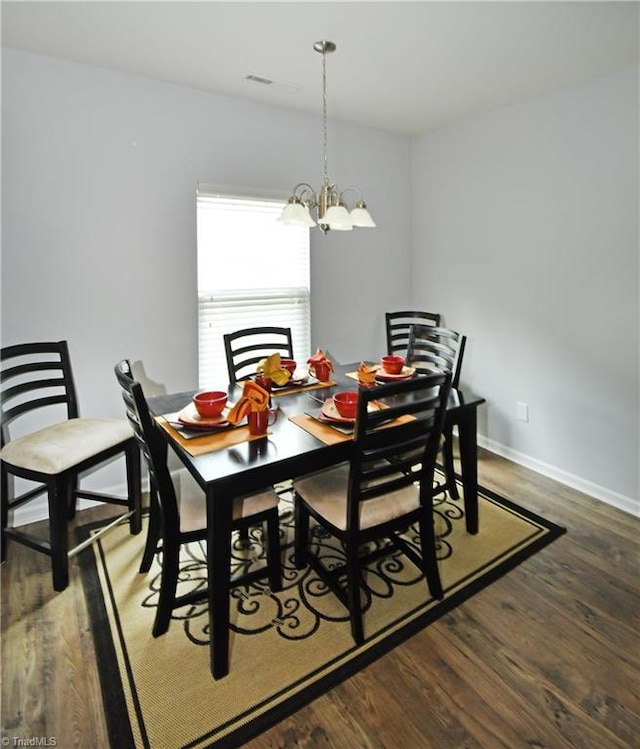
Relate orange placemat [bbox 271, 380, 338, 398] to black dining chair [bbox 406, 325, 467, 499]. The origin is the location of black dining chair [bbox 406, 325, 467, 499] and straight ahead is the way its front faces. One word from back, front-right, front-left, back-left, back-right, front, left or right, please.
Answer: front

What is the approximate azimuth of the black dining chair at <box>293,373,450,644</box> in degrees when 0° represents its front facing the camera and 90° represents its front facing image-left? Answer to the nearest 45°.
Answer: approximately 135°

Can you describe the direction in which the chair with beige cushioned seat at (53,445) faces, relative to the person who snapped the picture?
facing the viewer and to the right of the viewer

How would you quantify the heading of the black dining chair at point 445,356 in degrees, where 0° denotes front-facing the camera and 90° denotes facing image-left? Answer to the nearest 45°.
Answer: approximately 45°

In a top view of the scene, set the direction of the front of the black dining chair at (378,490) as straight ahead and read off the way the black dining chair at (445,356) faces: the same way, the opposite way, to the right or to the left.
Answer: to the left

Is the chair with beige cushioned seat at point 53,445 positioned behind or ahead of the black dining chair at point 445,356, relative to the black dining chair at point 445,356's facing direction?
ahead

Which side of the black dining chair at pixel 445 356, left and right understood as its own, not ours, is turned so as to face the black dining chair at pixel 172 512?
front

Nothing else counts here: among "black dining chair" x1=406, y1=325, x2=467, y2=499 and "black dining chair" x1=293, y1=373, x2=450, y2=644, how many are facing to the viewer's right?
0

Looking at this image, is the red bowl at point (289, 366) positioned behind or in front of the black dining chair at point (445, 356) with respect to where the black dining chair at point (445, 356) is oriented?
in front

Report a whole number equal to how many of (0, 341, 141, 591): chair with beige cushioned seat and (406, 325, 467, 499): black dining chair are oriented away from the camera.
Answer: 0

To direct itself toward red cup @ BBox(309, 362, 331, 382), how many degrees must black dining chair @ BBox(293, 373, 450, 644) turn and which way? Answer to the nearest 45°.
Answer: approximately 45° to its right
